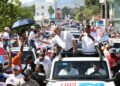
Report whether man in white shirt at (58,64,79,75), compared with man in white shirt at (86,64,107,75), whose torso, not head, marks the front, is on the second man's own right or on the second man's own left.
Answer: on the second man's own right

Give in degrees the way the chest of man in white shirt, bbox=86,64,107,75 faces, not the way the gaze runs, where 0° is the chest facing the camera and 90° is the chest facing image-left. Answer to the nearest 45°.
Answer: approximately 0°

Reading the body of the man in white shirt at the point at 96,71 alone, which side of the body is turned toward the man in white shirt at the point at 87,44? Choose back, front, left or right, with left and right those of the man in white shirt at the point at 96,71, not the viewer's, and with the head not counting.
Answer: back

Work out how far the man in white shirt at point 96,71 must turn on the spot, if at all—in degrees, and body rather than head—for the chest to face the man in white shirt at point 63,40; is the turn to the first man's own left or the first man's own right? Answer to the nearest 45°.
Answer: approximately 135° to the first man's own right

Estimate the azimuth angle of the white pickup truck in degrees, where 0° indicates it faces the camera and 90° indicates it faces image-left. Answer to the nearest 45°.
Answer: approximately 0°
